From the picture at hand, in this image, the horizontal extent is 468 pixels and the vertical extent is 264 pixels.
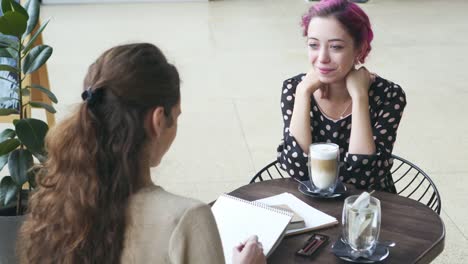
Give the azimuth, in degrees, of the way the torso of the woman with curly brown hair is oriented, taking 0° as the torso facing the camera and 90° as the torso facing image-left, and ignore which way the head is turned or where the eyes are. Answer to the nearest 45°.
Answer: approximately 225°

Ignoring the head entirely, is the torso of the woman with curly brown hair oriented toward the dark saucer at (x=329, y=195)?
yes

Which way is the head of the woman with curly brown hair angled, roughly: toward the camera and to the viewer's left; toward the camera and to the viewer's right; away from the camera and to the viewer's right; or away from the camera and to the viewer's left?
away from the camera and to the viewer's right

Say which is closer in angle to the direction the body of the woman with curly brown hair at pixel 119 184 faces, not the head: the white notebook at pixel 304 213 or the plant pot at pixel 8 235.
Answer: the white notebook

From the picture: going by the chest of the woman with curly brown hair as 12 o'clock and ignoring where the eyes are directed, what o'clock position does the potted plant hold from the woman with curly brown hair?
The potted plant is roughly at 10 o'clock from the woman with curly brown hair.

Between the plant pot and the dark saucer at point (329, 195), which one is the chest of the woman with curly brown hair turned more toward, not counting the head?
the dark saucer

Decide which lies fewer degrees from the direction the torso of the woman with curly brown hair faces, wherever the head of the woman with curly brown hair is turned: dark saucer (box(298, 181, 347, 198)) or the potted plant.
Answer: the dark saucer

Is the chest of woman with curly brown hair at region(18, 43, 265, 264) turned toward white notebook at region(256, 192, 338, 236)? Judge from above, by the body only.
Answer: yes

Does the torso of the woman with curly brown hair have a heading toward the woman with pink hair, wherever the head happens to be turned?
yes

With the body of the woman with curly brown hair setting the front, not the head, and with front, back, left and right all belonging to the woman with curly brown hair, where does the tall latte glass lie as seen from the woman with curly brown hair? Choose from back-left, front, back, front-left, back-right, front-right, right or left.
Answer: front

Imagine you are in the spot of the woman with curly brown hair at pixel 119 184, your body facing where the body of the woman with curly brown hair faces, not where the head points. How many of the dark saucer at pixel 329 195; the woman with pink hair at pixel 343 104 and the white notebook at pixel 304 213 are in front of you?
3
